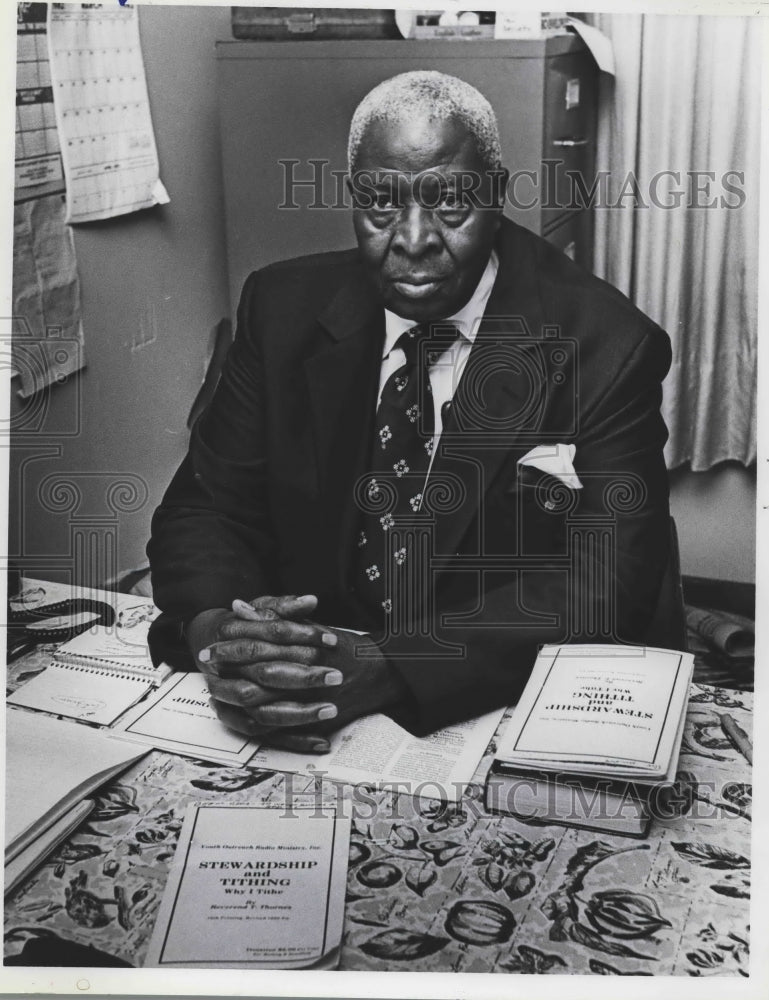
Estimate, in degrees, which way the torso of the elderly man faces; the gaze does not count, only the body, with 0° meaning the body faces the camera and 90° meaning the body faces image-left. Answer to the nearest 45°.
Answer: approximately 45°
